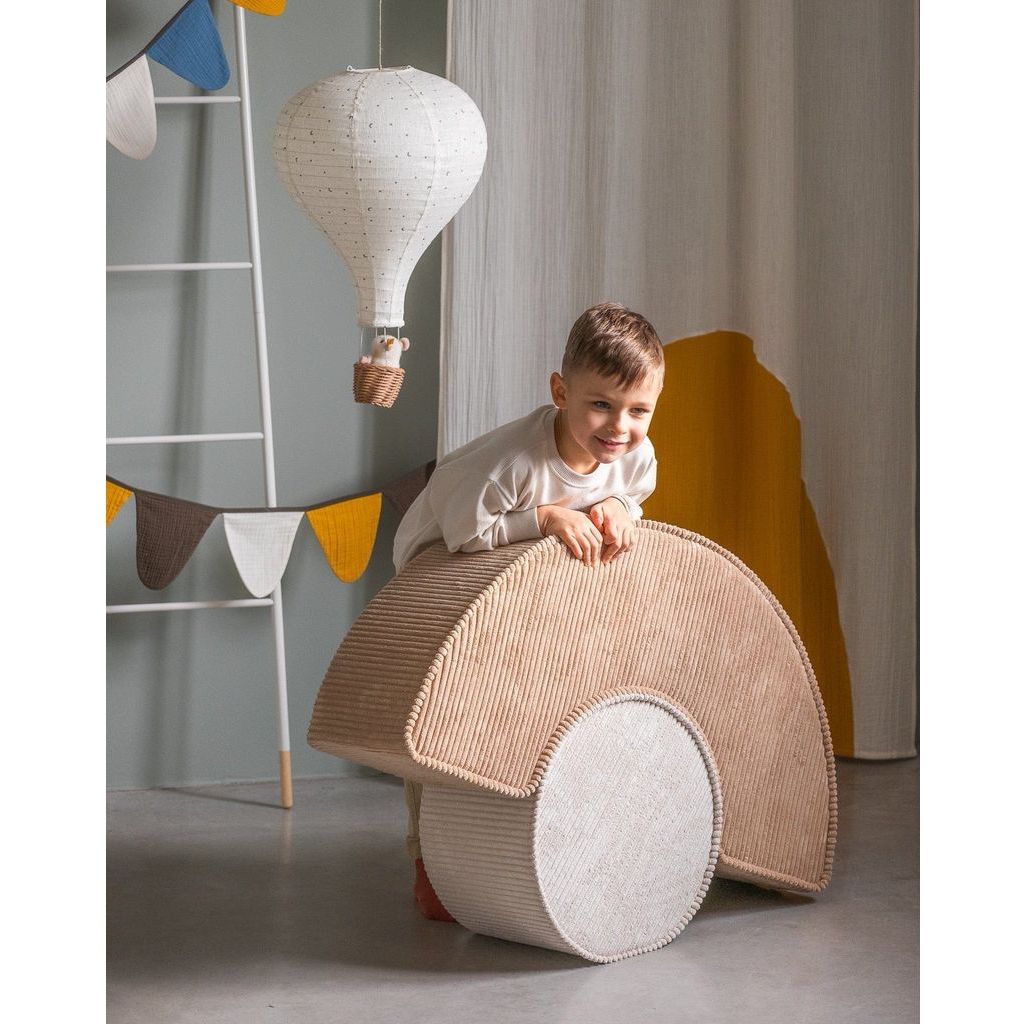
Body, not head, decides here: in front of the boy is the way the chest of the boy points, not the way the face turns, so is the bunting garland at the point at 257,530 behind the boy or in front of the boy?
behind

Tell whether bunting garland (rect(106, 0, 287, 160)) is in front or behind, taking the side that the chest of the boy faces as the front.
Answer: behind
